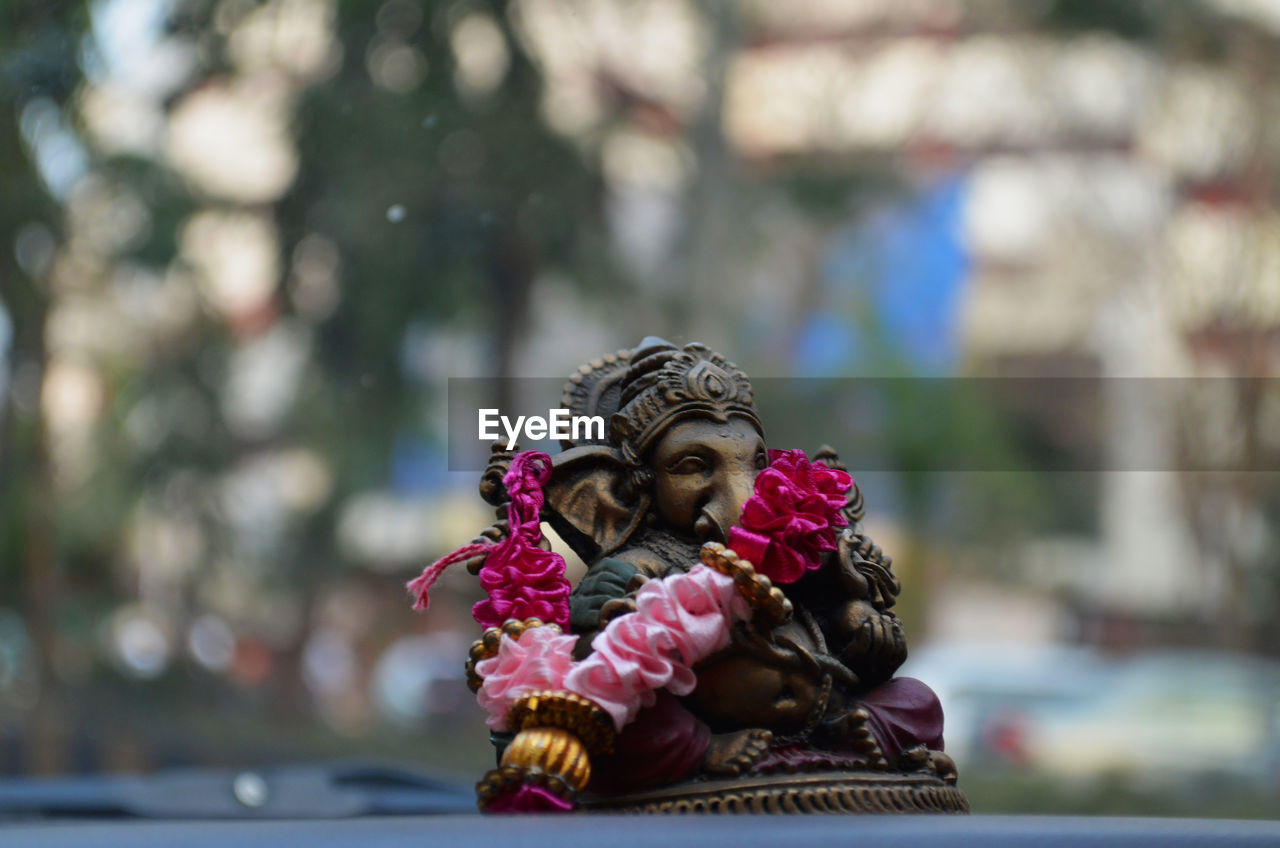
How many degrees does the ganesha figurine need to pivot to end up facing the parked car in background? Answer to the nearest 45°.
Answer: approximately 135° to its left

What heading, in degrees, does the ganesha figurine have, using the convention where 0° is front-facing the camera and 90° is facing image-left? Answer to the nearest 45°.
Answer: approximately 315°

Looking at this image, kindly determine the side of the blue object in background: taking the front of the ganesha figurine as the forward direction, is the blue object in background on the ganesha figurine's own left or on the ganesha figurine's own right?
on the ganesha figurine's own left
